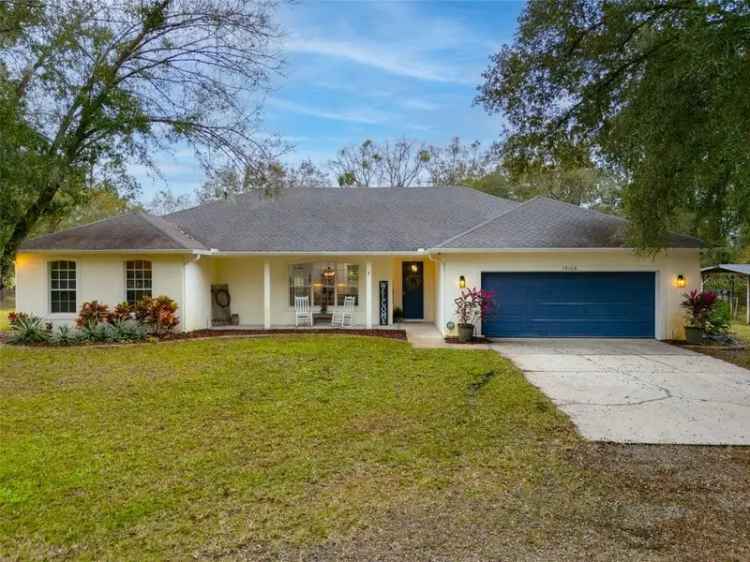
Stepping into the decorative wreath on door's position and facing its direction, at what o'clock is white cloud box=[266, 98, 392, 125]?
The white cloud is roughly at 5 o'clock from the decorative wreath on door.

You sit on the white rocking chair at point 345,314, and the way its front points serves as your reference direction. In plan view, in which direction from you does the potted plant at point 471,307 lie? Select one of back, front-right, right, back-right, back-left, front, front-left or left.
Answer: left

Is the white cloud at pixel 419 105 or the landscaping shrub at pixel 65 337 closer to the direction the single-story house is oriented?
the landscaping shrub

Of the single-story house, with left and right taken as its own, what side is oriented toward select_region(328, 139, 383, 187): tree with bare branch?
back

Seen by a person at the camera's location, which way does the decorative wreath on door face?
facing the viewer

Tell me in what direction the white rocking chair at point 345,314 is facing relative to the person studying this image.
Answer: facing the viewer and to the left of the viewer

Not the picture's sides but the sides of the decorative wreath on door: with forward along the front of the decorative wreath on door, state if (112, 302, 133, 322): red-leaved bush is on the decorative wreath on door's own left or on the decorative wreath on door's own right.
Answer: on the decorative wreath on door's own right

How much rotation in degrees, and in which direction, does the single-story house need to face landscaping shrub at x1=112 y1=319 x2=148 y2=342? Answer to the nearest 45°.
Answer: approximately 90° to its right

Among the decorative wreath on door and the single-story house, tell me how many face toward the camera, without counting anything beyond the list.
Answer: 2

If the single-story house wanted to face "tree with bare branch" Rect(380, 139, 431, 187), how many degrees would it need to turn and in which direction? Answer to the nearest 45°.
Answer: approximately 180°

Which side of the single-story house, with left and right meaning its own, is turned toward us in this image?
front
